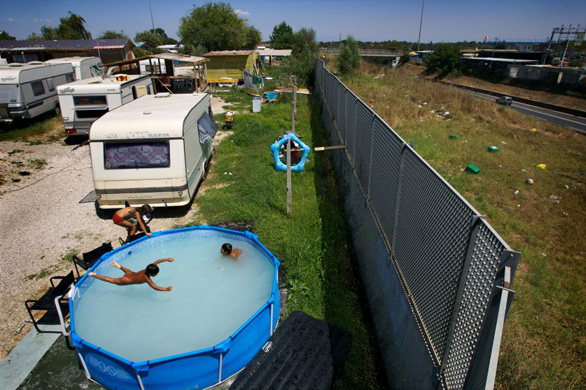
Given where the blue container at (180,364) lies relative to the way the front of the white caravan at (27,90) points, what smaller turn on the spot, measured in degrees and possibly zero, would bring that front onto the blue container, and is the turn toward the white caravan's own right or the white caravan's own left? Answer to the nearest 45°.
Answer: approximately 135° to the white caravan's own right

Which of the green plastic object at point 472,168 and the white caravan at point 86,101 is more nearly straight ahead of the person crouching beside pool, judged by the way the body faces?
the green plastic object

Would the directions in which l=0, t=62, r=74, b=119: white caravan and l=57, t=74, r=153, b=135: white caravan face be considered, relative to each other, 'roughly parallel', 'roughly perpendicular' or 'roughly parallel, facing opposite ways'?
roughly parallel

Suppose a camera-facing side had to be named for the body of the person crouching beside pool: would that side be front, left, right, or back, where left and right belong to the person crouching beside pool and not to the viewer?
right

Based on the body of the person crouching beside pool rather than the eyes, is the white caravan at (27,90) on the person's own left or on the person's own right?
on the person's own left

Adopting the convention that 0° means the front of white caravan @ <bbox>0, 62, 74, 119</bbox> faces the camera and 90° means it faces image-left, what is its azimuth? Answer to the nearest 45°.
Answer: approximately 225°

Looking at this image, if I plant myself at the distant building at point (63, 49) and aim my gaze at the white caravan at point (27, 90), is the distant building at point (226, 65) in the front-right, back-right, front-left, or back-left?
front-left
